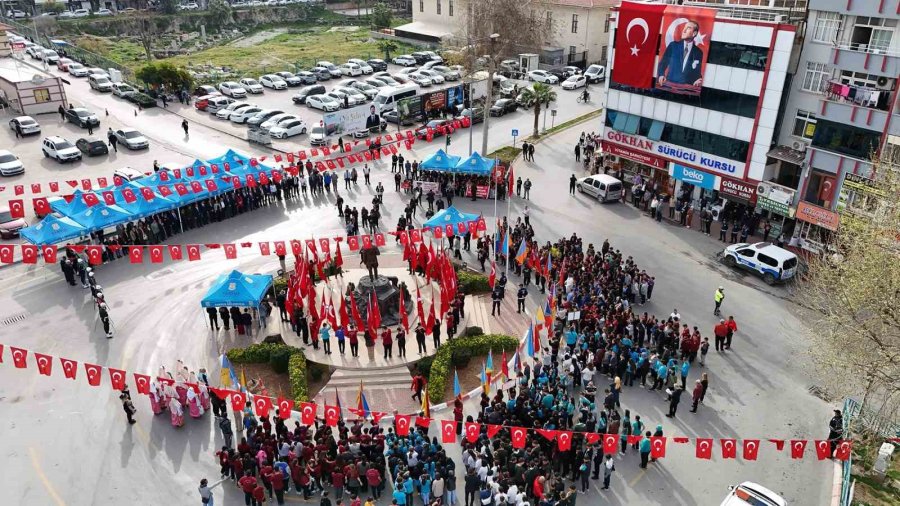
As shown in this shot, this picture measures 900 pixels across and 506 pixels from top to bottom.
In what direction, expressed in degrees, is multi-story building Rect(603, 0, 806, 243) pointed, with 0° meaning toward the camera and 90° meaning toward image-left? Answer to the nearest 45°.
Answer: approximately 45°

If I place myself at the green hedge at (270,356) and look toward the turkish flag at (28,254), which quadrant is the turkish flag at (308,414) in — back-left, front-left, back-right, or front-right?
back-left

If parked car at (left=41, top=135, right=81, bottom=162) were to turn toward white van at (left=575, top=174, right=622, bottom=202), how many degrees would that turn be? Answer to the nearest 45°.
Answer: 0° — it already faces it

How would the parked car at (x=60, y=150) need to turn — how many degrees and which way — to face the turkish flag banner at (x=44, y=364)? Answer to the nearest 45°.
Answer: approximately 45° to its right

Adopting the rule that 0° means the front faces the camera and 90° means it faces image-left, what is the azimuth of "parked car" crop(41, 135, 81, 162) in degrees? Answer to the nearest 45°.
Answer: approximately 315°

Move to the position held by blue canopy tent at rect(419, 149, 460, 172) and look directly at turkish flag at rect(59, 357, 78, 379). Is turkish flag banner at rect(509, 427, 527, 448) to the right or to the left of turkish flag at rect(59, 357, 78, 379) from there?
left
